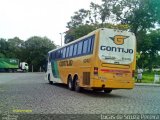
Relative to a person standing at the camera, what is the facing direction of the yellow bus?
facing away from the viewer and to the left of the viewer
